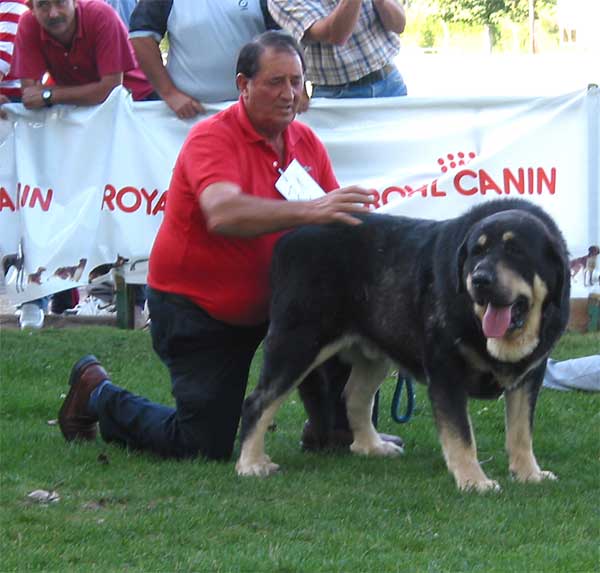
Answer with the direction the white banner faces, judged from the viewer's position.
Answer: facing the viewer

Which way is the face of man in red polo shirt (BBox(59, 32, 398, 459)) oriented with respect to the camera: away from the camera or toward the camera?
toward the camera

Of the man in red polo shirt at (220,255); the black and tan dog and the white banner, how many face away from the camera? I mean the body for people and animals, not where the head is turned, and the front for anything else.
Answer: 0

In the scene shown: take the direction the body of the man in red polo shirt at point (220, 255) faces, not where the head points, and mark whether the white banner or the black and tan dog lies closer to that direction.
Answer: the black and tan dog

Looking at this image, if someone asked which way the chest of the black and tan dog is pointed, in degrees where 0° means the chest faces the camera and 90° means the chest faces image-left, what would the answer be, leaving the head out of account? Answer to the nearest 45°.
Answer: approximately 315°

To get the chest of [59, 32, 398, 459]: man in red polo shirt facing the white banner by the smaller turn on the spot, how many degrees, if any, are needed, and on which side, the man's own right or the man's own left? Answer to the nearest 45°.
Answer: approximately 135° to the man's own left

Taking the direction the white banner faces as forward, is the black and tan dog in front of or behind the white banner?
in front

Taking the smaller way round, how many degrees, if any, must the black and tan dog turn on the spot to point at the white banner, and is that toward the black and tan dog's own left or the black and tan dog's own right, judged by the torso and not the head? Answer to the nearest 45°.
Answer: approximately 135° to the black and tan dog's own left

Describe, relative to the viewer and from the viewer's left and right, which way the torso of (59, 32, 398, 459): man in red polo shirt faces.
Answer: facing the viewer and to the right of the viewer

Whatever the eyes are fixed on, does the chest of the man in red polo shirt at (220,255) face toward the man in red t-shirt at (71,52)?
no

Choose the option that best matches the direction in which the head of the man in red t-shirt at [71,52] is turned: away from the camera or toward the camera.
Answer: toward the camera

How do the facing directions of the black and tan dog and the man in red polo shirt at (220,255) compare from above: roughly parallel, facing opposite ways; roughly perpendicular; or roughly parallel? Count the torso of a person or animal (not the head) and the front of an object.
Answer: roughly parallel
